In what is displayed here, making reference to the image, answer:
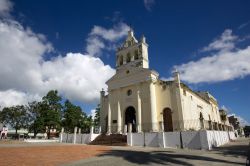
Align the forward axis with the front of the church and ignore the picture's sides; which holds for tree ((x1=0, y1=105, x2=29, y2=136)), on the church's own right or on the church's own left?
on the church's own right

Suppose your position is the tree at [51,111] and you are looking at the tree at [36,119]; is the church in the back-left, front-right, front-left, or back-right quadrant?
back-left

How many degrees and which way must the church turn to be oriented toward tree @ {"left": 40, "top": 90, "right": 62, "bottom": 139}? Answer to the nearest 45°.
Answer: approximately 90° to its right

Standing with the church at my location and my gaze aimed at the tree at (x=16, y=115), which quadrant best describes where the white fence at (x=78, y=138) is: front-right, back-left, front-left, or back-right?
front-left

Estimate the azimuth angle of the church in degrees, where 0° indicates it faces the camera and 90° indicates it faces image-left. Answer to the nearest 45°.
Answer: approximately 45°

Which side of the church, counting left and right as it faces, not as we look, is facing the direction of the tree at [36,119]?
right

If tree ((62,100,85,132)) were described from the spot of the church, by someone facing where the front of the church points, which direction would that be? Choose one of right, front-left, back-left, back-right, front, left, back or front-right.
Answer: right

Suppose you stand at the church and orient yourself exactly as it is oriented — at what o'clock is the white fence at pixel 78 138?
The white fence is roughly at 1 o'clock from the church.
